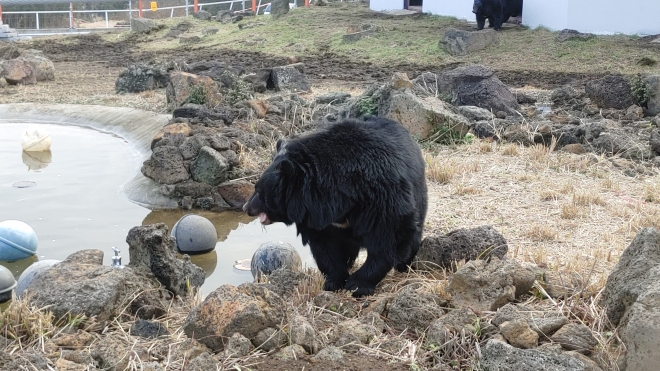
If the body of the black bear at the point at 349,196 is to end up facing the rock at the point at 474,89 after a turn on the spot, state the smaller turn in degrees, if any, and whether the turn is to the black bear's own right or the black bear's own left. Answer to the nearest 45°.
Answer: approximately 135° to the black bear's own right

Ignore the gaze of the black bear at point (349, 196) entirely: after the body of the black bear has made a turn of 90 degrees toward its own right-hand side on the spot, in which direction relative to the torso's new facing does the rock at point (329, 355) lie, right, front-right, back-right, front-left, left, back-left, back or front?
back-left

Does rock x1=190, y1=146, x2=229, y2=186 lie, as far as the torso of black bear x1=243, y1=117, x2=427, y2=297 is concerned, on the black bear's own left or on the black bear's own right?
on the black bear's own right

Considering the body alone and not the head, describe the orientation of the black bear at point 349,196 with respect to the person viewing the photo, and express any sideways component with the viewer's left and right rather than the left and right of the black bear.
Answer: facing the viewer and to the left of the viewer

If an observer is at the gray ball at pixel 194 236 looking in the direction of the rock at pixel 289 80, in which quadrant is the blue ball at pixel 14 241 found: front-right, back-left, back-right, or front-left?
back-left

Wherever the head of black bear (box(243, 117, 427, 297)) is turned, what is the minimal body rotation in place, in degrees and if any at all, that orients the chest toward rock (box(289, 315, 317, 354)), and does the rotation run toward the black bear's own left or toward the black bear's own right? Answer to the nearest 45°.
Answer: approximately 45° to the black bear's own left

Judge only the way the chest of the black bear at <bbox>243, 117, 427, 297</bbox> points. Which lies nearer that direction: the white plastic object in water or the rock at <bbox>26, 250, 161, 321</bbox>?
the rock

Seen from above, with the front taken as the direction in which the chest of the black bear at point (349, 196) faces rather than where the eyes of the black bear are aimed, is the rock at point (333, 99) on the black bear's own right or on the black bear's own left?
on the black bear's own right

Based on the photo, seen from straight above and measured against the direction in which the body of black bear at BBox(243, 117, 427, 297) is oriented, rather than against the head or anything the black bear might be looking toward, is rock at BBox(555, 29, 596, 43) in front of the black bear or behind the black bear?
behind
